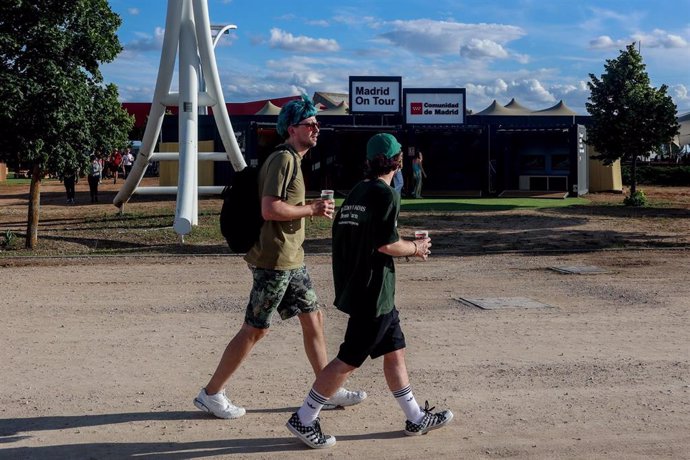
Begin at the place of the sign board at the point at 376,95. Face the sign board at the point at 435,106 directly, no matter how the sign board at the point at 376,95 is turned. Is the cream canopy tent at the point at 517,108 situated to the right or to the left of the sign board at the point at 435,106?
left

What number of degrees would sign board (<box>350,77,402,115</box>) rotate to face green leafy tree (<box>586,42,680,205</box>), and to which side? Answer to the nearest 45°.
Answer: approximately 45° to its left

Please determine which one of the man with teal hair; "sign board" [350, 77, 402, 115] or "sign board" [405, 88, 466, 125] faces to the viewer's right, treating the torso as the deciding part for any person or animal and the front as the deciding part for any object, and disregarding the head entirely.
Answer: the man with teal hair

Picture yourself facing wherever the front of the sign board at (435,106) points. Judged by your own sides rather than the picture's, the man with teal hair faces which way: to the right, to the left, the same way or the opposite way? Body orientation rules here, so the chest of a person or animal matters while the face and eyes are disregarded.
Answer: to the left

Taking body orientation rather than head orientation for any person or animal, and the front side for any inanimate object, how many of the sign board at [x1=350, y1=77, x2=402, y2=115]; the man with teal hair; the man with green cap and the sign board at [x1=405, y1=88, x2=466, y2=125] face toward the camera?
2

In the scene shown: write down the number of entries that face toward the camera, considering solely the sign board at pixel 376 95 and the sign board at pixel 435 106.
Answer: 2

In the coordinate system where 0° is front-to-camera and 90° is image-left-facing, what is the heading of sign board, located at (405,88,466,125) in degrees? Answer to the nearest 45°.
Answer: approximately 0°

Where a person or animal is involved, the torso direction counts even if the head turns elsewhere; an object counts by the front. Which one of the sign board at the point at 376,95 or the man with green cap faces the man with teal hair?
the sign board

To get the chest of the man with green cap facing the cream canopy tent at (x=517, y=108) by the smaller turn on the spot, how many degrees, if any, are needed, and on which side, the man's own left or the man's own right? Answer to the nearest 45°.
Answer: approximately 45° to the man's own left

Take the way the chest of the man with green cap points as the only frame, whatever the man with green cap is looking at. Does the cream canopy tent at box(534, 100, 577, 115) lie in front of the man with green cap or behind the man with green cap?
in front

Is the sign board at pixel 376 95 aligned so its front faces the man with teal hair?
yes

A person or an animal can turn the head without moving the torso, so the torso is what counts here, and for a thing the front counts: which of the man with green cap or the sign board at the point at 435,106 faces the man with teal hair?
the sign board

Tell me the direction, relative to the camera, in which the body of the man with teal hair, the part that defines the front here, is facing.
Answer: to the viewer's right

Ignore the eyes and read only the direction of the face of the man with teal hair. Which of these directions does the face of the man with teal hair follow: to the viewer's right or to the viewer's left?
to the viewer's right
